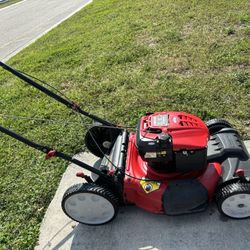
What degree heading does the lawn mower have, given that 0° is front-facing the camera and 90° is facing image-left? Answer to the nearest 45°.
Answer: approximately 270°
